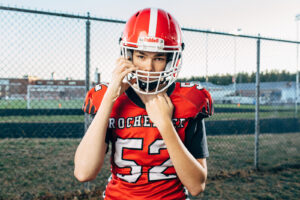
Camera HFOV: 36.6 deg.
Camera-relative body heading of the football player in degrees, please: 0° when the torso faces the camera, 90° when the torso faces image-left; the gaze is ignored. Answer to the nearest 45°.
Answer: approximately 0°
